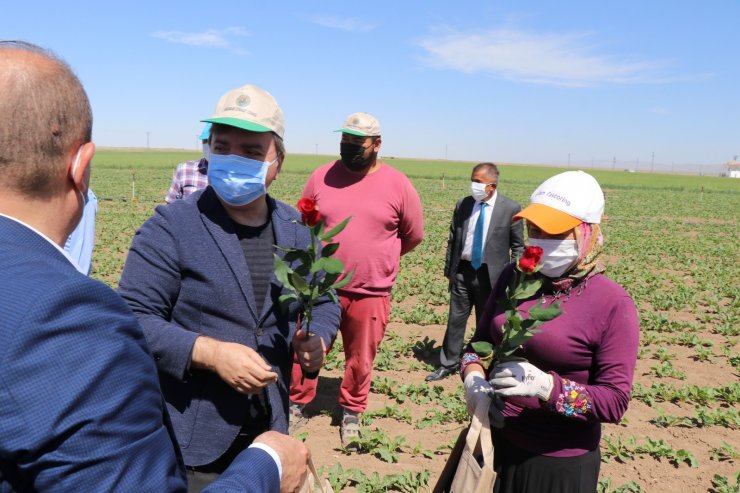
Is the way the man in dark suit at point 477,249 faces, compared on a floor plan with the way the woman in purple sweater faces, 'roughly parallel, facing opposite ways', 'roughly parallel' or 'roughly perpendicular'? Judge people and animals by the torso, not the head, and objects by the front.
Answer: roughly parallel

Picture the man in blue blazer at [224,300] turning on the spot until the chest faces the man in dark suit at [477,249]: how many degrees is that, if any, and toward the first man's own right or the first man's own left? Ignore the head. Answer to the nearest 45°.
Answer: approximately 90° to the first man's own left

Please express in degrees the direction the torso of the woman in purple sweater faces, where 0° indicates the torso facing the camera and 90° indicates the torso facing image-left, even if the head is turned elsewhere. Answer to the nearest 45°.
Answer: approximately 45°

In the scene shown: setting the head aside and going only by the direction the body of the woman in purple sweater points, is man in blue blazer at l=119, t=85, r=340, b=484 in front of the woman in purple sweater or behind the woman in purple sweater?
in front

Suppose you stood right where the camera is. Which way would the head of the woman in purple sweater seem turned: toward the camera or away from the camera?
toward the camera

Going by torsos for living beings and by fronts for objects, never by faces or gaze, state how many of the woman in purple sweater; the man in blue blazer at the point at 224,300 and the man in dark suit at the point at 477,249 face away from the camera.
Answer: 0

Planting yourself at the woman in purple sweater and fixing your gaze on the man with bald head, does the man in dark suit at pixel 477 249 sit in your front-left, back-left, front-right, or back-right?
back-right

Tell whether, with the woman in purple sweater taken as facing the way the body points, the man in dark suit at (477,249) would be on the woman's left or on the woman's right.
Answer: on the woman's right

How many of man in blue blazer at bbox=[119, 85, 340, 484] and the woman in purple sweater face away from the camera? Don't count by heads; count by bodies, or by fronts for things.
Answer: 0

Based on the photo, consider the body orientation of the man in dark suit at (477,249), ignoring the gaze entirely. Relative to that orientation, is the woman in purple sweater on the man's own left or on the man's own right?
on the man's own left

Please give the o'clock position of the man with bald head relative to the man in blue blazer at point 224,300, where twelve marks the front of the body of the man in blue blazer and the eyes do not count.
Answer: The man with bald head is roughly at 2 o'clock from the man in blue blazer.

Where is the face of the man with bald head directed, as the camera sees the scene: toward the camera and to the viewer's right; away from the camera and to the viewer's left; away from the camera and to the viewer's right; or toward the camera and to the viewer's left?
away from the camera and to the viewer's right

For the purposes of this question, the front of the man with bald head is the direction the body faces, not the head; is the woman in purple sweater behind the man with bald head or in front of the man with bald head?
in front
